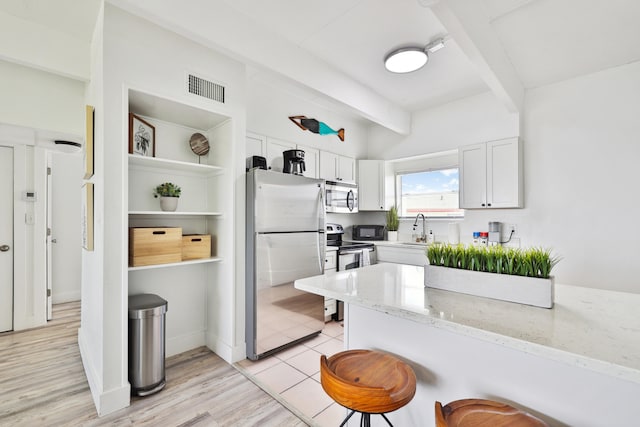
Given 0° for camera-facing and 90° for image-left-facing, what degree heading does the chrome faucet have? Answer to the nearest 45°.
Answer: approximately 45°

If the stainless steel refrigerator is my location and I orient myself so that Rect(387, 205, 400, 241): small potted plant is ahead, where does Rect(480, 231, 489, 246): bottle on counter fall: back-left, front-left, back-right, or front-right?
front-right

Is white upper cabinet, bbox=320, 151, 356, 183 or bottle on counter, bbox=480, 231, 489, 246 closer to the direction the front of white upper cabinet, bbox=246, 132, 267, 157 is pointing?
the bottle on counter

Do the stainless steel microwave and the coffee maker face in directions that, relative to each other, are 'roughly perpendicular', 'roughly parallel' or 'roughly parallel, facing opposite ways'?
roughly parallel

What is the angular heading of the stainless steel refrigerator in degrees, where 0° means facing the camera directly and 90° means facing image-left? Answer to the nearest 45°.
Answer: approximately 315°

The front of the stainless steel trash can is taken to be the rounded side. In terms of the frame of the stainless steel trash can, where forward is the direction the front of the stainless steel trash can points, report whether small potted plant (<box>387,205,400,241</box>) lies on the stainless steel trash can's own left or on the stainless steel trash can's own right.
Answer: on the stainless steel trash can's own left

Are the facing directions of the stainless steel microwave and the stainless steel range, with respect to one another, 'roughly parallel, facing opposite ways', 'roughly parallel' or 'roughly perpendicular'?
roughly parallel

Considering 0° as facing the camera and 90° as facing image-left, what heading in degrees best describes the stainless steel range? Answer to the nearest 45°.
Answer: approximately 315°

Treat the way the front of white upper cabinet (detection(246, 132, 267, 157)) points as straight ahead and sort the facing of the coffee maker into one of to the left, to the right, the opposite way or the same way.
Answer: the same way

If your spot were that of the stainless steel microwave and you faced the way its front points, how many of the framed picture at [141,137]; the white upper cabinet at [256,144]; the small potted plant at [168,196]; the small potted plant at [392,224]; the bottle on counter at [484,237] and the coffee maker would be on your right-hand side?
4

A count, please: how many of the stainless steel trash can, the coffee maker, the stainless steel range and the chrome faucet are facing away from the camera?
0

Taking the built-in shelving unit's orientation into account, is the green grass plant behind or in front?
in front

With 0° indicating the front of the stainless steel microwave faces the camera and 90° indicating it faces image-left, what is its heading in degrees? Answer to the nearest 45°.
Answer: approximately 315°

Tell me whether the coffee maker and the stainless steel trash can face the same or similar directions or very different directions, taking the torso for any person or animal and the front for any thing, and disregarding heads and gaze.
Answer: same or similar directions

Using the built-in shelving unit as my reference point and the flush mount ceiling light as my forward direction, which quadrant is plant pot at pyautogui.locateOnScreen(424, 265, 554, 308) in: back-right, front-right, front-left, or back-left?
front-right

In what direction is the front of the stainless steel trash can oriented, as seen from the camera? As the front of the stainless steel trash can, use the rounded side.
facing the viewer and to the right of the viewer

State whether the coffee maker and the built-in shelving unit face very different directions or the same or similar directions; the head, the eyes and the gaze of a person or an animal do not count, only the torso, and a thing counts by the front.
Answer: same or similar directions

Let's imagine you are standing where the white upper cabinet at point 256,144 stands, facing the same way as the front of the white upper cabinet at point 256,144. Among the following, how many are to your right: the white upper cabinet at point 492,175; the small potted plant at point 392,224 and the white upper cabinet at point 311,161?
0

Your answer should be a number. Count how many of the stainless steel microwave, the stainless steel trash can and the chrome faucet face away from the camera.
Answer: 0
